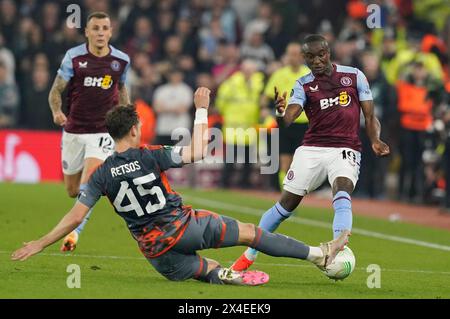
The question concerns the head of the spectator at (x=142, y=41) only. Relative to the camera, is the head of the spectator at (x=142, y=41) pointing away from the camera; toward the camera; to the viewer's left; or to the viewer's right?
toward the camera

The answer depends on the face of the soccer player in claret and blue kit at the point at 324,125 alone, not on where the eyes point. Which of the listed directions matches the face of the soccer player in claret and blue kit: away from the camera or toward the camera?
toward the camera

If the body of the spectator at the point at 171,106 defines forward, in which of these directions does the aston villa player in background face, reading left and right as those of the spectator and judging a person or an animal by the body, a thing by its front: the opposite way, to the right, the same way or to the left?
the same way

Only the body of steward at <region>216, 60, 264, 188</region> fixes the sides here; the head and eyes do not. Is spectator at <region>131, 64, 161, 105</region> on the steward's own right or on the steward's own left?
on the steward's own right

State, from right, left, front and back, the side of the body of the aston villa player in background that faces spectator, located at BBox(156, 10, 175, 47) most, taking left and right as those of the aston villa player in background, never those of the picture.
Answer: back

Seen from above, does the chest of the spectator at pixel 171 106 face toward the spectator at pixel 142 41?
no

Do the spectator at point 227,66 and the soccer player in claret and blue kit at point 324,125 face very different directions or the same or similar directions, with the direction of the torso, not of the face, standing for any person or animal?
same or similar directions

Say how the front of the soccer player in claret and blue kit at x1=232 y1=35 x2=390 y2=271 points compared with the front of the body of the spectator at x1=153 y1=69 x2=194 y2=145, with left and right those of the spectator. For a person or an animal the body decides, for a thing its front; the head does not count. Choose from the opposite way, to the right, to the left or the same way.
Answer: the same way

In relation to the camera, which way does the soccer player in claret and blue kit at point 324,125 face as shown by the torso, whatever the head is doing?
toward the camera

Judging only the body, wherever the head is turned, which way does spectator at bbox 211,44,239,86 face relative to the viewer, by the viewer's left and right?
facing the viewer

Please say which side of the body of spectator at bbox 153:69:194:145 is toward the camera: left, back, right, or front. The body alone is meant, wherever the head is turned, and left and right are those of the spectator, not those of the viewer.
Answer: front

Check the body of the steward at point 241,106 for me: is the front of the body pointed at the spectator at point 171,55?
no
